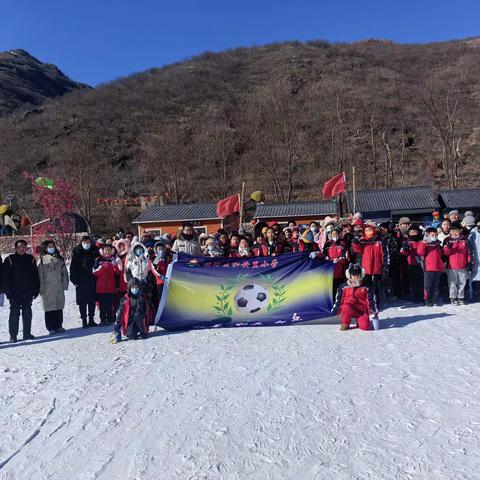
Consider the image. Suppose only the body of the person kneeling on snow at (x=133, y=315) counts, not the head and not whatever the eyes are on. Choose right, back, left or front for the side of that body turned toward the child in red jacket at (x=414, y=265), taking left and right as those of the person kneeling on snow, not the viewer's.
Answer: left

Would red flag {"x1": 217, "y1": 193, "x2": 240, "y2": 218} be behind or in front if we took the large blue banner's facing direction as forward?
behind

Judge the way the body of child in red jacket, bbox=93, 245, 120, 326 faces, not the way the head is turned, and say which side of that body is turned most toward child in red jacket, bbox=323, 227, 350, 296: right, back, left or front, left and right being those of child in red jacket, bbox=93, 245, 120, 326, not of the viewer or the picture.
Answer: left

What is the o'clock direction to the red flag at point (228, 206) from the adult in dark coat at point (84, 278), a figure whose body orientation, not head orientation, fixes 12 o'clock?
The red flag is roughly at 7 o'clock from the adult in dark coat.

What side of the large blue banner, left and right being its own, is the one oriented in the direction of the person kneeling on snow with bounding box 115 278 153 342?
right

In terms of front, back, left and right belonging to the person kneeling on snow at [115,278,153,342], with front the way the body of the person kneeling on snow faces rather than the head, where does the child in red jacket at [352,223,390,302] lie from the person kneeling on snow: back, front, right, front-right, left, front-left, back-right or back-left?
left

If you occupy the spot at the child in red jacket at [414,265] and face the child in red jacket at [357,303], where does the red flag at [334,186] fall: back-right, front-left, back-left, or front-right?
back-right

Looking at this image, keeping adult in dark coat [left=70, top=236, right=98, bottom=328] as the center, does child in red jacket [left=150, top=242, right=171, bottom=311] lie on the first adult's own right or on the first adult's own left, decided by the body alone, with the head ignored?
on the first adult's own left

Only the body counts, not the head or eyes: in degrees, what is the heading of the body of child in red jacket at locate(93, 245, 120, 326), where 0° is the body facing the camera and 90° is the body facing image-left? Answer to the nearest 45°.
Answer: approximately 0°
